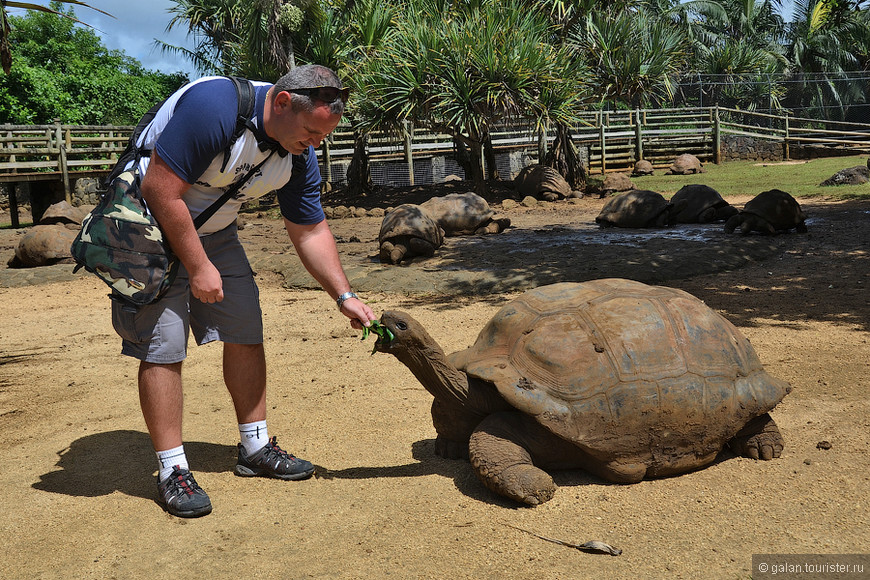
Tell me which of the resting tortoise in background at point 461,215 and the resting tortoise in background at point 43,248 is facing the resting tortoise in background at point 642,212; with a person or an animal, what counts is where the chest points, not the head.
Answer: the resting tortoise in background at point 461,215

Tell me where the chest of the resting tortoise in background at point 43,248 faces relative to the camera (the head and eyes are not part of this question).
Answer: to the viewer's left

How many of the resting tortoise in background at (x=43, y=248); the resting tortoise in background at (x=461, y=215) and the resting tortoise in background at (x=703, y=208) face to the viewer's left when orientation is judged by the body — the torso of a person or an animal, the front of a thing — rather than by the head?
1

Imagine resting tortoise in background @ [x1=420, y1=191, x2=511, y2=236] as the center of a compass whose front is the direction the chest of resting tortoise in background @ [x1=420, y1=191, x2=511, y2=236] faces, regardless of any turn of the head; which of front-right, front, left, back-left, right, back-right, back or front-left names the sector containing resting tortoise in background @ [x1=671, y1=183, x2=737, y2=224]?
front

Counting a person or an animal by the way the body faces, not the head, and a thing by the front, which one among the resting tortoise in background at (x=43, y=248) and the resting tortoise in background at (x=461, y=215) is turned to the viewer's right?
the resting tortoise in background at (x=461, y=215)

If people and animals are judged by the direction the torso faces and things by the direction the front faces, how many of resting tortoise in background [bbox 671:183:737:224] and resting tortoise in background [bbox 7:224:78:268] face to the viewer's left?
1

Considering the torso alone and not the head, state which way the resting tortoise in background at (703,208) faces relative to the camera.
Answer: to the viewer's right

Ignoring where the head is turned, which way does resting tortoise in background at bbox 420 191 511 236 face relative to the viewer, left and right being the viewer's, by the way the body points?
facing to the right of the viewer

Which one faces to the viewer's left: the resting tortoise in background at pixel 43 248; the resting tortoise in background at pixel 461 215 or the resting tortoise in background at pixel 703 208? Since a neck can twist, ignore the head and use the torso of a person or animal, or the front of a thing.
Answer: the resting tortoise in background at pixel 43 248

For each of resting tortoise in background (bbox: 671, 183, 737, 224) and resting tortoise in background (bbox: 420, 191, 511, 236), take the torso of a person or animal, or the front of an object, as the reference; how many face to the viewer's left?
0

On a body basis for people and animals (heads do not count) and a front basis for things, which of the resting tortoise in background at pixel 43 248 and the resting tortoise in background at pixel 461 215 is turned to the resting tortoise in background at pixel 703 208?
the resting tortoise in background at pixel 461 215

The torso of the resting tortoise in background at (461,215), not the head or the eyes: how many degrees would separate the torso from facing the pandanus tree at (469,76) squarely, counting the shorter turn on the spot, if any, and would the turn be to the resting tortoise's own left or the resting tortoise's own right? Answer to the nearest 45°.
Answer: approximately 90° to the resting tortoise's own left

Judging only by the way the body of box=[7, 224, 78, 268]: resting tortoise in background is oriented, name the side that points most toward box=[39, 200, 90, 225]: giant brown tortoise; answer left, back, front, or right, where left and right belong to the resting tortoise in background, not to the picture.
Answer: right

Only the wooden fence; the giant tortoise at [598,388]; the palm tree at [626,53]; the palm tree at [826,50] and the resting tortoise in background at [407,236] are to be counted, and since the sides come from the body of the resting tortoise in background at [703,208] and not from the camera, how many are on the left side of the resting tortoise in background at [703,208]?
3
